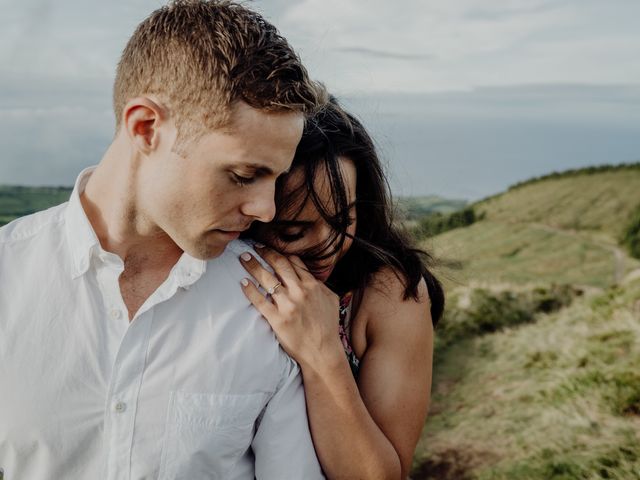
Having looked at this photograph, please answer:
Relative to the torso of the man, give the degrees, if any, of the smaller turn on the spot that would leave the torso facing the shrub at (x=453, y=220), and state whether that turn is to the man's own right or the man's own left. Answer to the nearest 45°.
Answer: approximately 135° to the man's own left

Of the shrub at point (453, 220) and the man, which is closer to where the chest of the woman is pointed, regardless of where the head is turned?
the man

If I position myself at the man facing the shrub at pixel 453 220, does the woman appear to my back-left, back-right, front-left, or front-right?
front-right

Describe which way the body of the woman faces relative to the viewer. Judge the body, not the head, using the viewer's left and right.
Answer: facing the viewer and to the left of the viewer

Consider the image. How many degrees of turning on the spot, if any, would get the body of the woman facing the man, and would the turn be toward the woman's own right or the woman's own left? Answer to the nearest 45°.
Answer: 0° — they already face them

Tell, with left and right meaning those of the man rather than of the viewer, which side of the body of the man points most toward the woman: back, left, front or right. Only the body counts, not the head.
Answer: left

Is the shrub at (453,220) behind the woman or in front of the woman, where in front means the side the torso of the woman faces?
behind

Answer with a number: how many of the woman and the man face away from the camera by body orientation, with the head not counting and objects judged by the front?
0

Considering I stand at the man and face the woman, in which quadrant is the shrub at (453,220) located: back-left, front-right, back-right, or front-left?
front-left

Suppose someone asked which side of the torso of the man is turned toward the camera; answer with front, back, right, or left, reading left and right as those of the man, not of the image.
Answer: front
